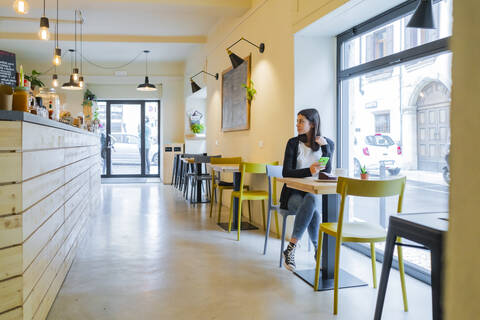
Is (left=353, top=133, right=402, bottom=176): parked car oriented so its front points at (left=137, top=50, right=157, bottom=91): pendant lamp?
no

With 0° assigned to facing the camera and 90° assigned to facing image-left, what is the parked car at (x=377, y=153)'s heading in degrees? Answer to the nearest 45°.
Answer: approximately 135°

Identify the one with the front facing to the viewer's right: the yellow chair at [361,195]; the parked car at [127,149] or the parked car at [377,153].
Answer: the parked car at [127,149]

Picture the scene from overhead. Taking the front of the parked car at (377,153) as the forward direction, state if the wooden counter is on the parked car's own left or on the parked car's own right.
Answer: on the parked car's own left

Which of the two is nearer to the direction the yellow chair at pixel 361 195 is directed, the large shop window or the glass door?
the glass door

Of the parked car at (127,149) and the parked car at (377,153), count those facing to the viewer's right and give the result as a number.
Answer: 1

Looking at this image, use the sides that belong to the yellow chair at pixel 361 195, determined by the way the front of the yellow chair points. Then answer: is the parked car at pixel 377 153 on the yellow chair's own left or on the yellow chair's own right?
on the yellow chair's own right

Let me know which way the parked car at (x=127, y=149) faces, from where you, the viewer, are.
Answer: facing to the right of the viewer

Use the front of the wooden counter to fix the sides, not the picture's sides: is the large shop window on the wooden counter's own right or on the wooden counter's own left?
on the wooden counter's own left

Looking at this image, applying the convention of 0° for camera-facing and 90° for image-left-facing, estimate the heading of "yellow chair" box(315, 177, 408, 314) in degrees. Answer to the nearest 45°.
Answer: approximately 135°

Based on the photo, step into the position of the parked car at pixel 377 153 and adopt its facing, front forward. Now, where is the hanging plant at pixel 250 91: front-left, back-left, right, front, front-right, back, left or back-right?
back-left

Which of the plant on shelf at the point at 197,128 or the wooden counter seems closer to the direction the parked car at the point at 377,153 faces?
the plant on shelf
